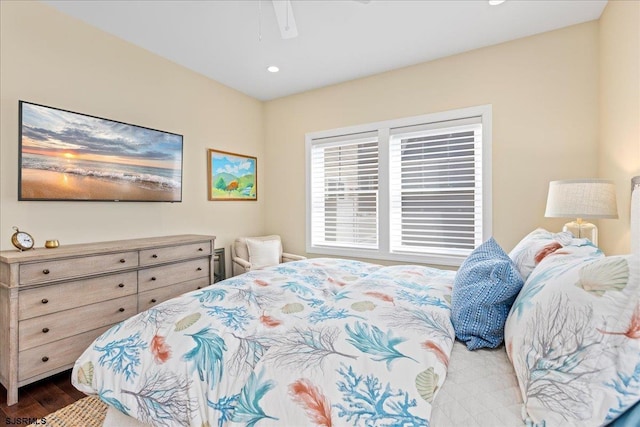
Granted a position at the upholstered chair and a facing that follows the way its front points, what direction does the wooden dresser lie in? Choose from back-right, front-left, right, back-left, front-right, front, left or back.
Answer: right

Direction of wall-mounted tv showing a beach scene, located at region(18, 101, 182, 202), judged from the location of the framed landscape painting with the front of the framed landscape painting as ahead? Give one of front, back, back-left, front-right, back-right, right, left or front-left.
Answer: right

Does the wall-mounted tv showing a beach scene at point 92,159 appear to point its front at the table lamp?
yes

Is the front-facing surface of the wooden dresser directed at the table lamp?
yes

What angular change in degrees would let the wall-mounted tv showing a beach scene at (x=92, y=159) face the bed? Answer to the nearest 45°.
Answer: approximately 45° to its right

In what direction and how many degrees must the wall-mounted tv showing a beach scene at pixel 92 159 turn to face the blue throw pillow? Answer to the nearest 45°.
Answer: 0° — it already faces it

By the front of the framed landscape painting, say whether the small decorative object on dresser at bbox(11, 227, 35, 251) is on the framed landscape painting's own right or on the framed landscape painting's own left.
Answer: on the framed landscape painting's own right

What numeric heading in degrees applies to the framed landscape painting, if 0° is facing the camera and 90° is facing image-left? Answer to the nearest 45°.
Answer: approximately 315°
